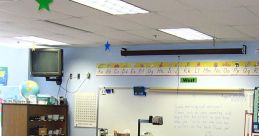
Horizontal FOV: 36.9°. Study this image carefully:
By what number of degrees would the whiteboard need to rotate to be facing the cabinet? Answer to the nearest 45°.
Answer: approximately 90° to its right

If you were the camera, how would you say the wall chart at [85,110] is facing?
facing the viewer

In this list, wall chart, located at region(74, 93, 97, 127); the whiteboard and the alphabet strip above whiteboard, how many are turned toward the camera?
3

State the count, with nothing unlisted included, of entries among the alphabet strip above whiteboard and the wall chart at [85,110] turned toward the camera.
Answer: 2

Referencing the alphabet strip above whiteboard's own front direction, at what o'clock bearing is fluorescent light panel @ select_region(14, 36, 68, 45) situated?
The fluorescent light panel is roughly at 3 o'clock from the alphabet strip above whiteboard.

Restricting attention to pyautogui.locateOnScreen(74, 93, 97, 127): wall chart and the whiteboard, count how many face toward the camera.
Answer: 2

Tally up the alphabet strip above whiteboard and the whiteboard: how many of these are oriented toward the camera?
2

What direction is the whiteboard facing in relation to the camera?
toward the camera

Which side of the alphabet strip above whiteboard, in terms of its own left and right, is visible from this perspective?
front

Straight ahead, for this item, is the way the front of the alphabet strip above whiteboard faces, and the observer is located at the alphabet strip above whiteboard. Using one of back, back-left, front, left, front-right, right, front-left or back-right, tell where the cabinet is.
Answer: right

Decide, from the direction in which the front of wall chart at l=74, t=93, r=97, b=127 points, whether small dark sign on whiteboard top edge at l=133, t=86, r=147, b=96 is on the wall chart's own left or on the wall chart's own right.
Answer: on the wall chart's own left
